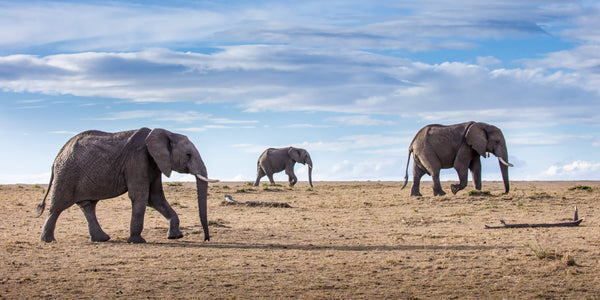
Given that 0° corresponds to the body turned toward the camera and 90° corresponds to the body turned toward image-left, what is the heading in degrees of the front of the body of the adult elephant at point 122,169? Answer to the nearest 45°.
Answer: approximately 270°

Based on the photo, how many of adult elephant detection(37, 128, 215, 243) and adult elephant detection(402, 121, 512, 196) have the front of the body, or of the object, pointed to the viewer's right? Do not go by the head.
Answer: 2

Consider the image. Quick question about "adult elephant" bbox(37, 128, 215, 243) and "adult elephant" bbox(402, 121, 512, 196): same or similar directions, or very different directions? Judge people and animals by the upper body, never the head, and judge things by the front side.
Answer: same or similar directions

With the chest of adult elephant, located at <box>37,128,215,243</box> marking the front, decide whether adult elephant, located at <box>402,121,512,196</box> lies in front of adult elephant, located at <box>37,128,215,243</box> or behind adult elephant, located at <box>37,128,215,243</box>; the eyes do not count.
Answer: in front

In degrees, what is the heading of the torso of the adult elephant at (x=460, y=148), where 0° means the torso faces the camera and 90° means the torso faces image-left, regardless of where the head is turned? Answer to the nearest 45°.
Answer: approximately 270°

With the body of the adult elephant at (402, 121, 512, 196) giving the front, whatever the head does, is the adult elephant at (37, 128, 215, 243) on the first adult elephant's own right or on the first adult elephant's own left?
on the first adult elephant's own right
